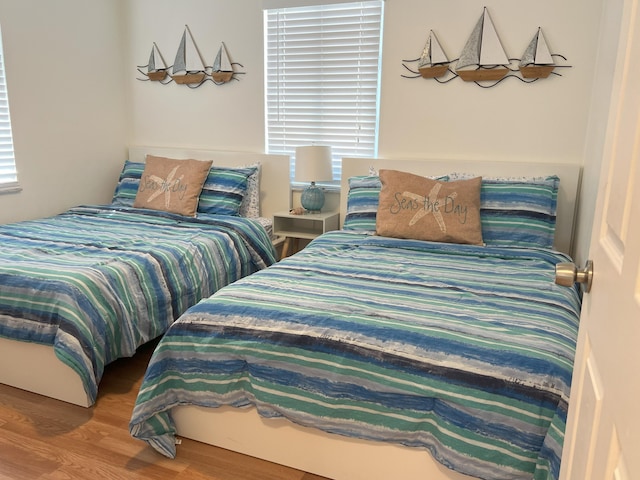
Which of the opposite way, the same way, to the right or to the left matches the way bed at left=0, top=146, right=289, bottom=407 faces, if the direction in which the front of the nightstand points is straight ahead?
the same way

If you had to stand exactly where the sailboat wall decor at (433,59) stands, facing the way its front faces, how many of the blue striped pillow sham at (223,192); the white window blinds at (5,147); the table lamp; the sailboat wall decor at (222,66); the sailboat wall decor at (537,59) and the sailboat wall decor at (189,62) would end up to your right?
5

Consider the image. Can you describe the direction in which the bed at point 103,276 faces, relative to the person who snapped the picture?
facing the viewer and to the left of the viewer

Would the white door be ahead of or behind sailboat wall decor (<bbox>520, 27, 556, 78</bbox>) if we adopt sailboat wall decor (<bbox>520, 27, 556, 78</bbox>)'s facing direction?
ahead

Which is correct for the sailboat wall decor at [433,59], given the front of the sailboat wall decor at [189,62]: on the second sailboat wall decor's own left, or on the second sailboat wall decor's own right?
on the second sailboat wall decor's own left

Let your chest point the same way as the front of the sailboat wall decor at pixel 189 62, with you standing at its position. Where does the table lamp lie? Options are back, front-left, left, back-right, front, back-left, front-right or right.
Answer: front-left

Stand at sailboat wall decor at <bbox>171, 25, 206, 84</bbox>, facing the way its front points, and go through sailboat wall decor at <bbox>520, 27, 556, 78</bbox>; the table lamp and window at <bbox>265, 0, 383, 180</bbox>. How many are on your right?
0

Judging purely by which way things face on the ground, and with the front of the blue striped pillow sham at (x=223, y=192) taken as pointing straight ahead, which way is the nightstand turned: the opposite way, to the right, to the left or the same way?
the same way

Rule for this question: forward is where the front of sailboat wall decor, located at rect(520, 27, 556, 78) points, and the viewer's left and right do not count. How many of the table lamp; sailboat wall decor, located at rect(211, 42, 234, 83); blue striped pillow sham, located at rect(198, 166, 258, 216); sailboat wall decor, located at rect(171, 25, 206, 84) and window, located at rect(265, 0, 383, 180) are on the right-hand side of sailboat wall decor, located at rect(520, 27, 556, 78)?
5

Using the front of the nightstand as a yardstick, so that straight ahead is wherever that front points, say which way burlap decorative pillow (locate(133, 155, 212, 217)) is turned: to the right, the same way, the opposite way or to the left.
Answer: the same way

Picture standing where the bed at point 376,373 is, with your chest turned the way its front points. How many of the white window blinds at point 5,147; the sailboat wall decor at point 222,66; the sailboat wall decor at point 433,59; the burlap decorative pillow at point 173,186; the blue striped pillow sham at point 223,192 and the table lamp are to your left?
0

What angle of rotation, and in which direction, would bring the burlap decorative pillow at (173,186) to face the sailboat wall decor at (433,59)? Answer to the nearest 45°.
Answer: approximately 135° to its left

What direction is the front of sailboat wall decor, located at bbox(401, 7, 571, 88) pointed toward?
toward the camera

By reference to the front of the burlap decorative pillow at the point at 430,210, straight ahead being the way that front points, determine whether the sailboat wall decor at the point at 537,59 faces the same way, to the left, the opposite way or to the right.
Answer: the same way

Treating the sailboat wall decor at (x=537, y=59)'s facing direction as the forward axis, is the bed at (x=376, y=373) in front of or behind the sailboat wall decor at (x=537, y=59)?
in front

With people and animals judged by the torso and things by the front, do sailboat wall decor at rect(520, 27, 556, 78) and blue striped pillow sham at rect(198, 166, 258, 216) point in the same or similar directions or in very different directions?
same or similar directions

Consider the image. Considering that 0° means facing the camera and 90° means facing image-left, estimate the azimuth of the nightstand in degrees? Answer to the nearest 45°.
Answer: approximately 45°

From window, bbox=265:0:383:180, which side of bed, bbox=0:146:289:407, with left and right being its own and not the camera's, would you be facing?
back

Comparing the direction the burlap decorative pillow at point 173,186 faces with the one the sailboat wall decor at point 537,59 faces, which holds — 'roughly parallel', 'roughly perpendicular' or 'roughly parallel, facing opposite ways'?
roughly parallel

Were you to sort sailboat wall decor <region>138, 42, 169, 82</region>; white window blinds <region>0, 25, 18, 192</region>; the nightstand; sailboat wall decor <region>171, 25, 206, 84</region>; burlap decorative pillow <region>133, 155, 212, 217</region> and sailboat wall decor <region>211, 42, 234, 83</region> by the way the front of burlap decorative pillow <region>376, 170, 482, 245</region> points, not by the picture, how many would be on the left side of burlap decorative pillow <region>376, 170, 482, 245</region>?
0
